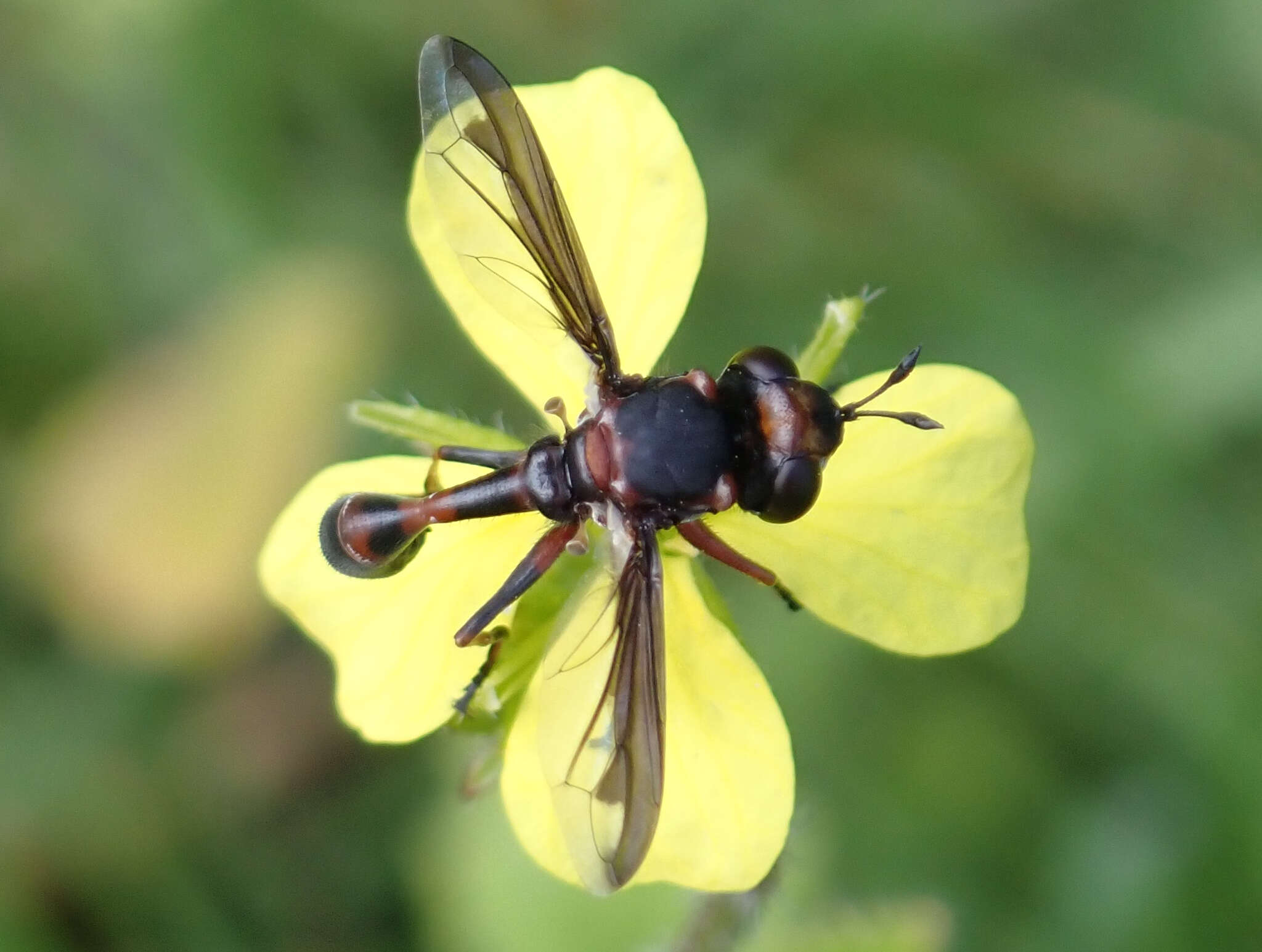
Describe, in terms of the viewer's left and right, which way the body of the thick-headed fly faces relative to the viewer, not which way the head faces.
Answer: facing to the right of the viewer
